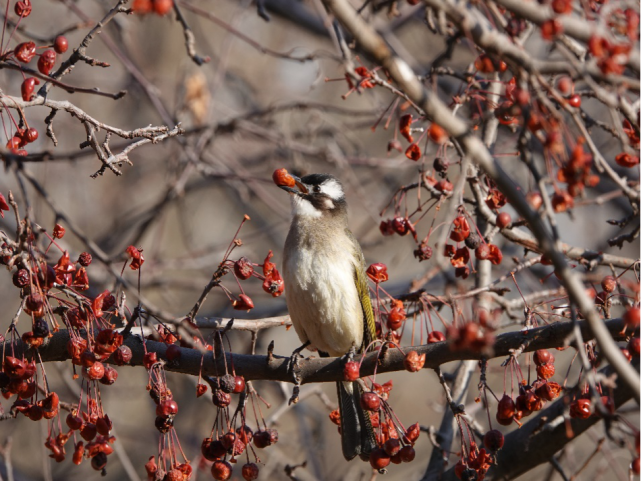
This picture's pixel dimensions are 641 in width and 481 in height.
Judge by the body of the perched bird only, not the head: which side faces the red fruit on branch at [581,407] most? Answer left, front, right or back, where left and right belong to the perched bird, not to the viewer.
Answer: left

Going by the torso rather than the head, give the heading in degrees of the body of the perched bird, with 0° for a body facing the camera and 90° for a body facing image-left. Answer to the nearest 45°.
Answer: approximately 45°

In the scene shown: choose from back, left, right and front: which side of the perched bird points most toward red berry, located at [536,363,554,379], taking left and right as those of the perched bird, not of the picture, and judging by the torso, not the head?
left

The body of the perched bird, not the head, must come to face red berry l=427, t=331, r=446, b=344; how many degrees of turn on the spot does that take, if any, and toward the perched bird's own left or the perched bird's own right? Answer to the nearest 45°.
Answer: approximately 90° to the perched bird's own left

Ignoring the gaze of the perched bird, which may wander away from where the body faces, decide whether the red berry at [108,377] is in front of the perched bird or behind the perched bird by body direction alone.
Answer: in front

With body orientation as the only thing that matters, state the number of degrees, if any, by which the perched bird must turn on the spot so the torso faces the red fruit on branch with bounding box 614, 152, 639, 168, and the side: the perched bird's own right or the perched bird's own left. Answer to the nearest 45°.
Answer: approximately 90° to the perched bird's own left
